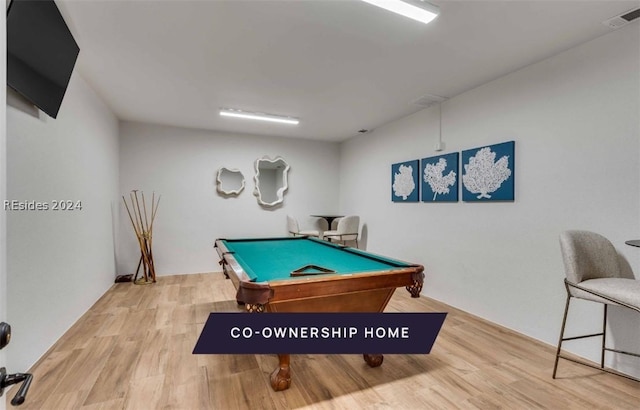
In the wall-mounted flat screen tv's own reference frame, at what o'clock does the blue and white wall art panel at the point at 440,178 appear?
The blue and white wall art panel is roughly at 11 o'clock from the wall-mounted flat screen tv.

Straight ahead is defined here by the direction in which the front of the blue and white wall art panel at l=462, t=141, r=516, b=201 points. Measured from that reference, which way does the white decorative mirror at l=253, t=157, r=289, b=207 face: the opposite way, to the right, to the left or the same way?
to the left

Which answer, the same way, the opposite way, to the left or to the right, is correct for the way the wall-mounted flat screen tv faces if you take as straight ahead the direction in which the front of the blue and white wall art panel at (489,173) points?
the opposite way

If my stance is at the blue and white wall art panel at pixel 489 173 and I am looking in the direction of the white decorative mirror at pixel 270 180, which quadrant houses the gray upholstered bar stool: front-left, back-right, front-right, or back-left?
back-left

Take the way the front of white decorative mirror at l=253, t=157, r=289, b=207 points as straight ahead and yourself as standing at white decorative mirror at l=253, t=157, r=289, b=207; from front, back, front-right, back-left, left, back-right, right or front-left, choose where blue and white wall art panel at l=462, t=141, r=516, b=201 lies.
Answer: front-left

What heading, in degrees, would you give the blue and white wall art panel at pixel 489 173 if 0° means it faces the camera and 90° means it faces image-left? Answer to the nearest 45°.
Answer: approximately 45°

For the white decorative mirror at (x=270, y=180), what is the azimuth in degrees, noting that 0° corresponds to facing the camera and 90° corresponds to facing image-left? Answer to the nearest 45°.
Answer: approximately 0°

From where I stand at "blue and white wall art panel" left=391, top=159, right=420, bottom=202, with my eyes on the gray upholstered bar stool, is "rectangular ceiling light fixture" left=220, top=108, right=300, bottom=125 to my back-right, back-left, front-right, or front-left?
back-right

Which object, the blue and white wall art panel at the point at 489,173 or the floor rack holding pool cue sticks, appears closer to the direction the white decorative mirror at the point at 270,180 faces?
the blue and white wall art panel

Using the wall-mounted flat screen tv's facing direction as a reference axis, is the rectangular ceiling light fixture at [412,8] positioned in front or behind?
in front

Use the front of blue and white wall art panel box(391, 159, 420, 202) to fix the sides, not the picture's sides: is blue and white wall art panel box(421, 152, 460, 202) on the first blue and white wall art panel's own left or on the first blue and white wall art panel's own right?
on the first blue and white wall art panel's own left

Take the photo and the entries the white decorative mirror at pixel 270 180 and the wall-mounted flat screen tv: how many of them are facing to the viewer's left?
0
